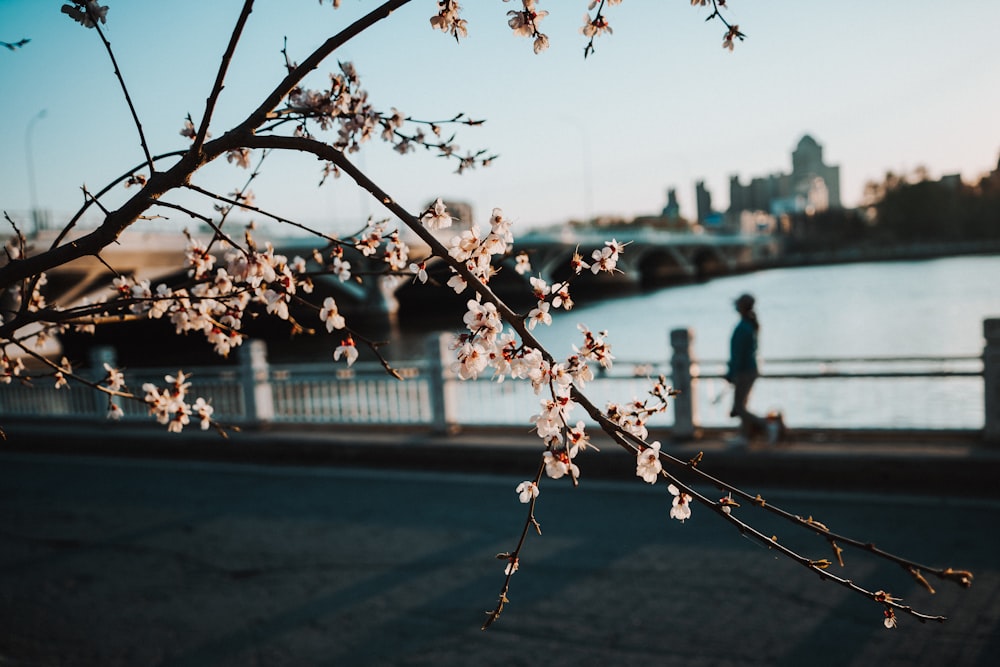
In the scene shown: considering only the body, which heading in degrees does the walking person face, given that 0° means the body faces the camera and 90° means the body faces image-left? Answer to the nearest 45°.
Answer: approximately 90°
